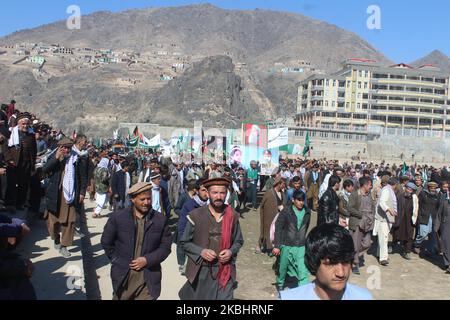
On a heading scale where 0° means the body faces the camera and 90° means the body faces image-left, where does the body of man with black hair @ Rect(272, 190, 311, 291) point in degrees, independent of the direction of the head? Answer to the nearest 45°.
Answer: approximately 315°

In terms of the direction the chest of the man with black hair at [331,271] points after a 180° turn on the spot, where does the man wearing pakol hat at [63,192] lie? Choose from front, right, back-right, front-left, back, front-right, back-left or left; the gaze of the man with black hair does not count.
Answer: front

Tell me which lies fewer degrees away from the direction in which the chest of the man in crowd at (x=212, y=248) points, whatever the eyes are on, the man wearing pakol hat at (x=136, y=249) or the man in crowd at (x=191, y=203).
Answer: the man wearing pakol hat

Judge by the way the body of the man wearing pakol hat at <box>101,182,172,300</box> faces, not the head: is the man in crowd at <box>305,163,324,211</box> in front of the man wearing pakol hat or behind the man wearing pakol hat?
behind

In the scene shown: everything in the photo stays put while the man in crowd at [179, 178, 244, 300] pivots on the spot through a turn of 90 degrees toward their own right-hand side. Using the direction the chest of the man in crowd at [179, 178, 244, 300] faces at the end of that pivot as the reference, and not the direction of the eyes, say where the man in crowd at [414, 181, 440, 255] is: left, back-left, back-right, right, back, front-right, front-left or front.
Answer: back-right

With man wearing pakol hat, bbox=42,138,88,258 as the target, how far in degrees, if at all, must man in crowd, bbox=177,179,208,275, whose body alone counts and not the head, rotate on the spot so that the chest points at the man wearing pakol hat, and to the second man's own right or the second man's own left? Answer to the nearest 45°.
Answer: approximately 135° to the second man's own right

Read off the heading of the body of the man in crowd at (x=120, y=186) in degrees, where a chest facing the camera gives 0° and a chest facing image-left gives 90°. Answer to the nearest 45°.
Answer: approximately 315°

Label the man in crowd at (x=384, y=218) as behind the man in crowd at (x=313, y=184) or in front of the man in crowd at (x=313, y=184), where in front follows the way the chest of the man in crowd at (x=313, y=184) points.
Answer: in front
